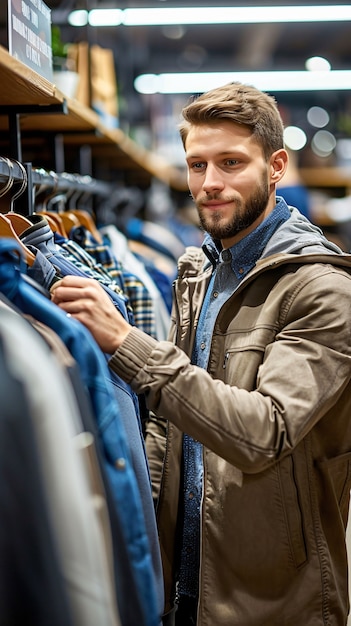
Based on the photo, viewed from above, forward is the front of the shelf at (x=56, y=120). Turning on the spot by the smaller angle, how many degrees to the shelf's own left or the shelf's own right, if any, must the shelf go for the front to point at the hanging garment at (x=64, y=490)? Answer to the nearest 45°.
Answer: approximately 45° to the shelf's own right

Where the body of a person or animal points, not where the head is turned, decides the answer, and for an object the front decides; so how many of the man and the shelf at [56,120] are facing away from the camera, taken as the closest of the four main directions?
0

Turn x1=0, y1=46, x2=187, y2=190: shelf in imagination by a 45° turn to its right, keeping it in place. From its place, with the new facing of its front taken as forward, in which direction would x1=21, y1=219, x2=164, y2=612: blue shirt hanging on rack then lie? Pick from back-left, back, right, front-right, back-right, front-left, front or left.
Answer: front

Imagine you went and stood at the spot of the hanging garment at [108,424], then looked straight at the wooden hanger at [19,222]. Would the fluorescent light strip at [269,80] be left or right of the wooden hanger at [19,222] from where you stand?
right

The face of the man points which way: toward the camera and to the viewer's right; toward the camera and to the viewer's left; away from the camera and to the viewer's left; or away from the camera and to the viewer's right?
toward the camera and to the viewer's left

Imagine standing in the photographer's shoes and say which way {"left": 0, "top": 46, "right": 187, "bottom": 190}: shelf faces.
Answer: facing the viewer and to the right of the viewer

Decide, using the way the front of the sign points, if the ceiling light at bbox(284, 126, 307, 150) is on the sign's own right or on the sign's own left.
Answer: on the sign's own left

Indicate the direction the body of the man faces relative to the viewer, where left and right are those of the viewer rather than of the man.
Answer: facing the viewer and to the left of the viewer

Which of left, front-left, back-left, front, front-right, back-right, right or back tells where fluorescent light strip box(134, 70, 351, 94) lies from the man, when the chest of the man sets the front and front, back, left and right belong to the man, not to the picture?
back-right

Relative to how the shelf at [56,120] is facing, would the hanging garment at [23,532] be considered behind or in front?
in front

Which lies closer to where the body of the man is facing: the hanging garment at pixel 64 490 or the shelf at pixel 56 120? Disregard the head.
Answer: the hanging garment
